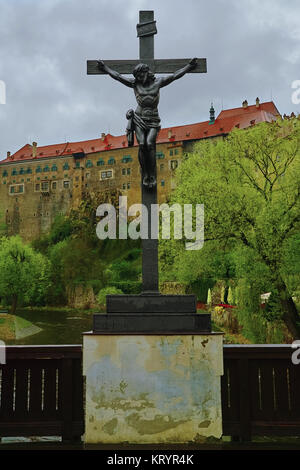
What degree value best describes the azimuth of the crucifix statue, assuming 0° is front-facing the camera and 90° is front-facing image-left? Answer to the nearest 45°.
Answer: approximately 0°

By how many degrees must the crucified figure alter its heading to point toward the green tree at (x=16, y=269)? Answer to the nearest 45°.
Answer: approximately 180°

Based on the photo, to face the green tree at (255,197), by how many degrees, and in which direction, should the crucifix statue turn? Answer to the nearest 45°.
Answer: approximately 180°

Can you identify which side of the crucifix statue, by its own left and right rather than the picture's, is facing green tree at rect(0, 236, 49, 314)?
back
